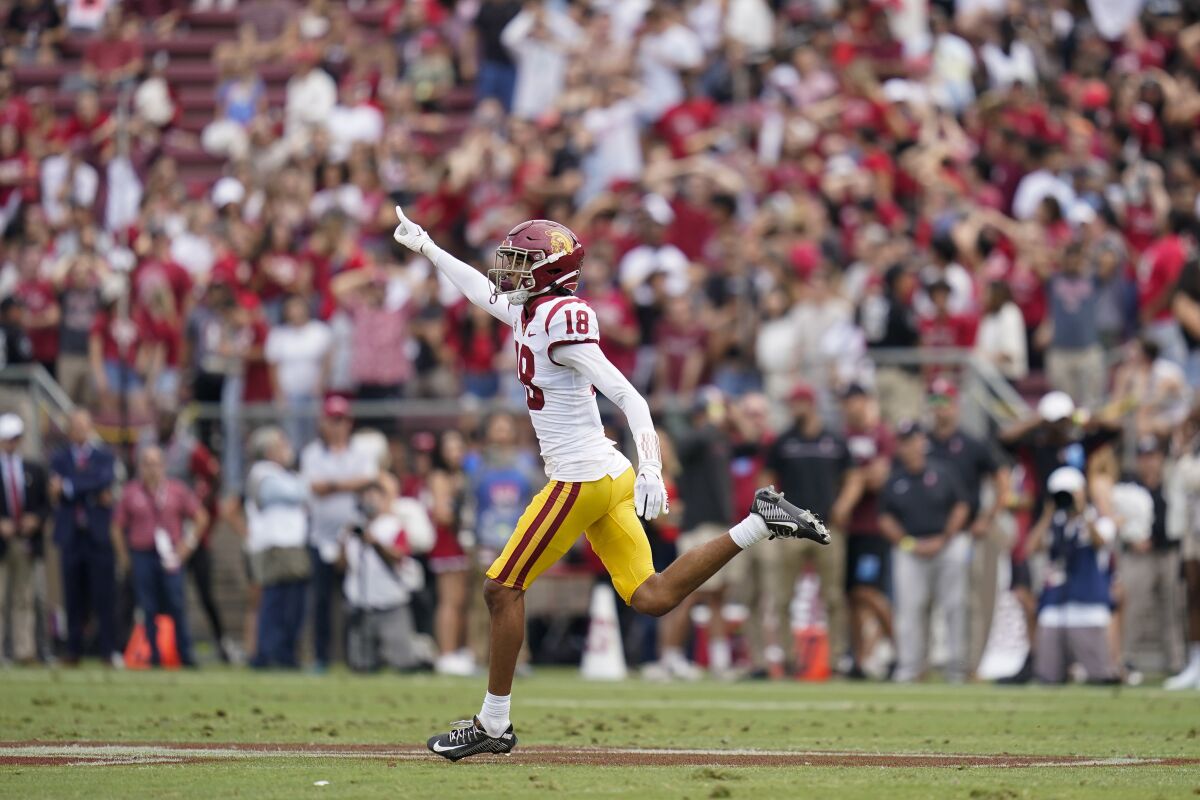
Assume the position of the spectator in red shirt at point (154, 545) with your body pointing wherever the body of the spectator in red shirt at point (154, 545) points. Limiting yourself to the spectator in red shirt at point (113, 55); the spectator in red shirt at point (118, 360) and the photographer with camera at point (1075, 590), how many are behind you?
2

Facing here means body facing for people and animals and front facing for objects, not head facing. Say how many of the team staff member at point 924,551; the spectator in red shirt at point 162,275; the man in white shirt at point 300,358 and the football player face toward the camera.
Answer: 3

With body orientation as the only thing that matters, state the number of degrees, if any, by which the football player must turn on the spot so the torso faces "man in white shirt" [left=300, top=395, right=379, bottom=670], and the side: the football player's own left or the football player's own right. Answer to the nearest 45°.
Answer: approximately 90° to the football player's own right

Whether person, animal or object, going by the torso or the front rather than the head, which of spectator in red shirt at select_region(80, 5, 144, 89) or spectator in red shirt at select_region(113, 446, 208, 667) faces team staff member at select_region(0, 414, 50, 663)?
spectator in red shirt at select_region(80, 5, 144, 89)

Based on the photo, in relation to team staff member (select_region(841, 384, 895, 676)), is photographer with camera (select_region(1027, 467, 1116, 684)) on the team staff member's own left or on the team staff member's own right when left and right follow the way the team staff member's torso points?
on the team staff member's own left

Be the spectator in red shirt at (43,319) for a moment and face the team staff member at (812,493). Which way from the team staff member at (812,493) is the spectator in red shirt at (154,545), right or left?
right

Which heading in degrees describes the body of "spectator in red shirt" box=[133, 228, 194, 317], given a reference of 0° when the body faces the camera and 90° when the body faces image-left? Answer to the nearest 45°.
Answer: approximately 0°

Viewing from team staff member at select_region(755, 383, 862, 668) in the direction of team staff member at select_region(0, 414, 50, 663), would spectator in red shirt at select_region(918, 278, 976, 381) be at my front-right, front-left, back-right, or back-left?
back-right

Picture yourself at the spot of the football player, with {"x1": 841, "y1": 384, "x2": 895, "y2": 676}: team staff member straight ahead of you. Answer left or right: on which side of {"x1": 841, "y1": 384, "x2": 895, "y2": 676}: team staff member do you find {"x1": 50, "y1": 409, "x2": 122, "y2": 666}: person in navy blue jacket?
left
